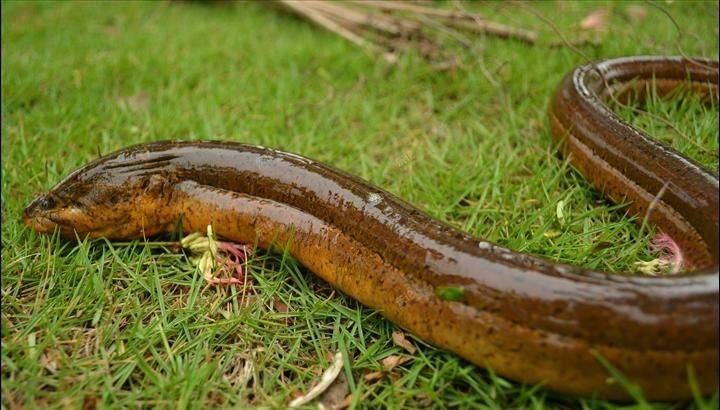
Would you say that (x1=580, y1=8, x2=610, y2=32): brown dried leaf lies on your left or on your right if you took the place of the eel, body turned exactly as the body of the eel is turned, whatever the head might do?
on your right

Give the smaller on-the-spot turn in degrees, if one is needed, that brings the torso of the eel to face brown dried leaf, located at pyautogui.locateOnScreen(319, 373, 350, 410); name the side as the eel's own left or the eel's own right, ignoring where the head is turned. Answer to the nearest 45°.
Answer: approximately 45° to the eel's own left

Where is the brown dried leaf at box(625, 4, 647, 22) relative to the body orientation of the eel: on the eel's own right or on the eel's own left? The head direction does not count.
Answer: on the eel's own right

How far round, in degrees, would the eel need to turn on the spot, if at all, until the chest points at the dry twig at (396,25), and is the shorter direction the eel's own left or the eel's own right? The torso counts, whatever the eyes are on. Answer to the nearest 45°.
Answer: approximately 90° to the eel's own right

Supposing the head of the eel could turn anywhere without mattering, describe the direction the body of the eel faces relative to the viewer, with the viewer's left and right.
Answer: facing to the left of the viewer
